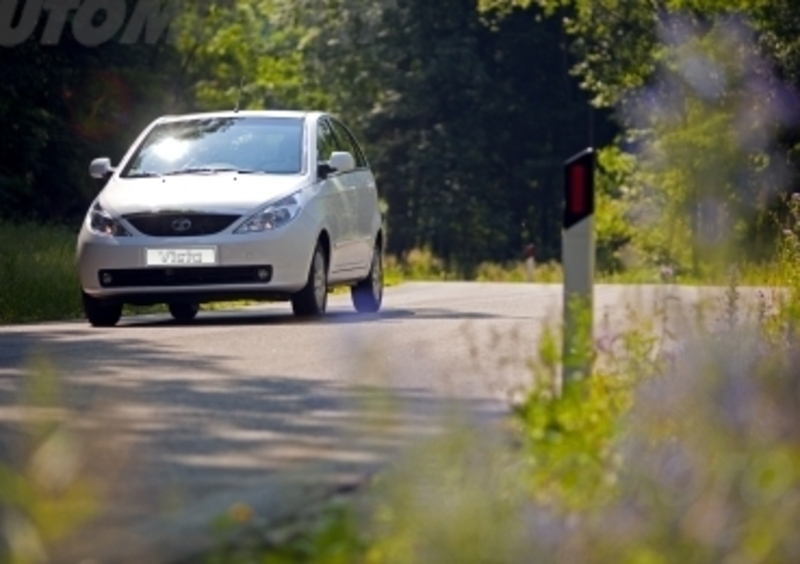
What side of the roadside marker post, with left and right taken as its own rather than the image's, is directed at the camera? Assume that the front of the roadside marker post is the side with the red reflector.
front

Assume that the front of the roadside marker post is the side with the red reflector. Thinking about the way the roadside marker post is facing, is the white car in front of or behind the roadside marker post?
behind
